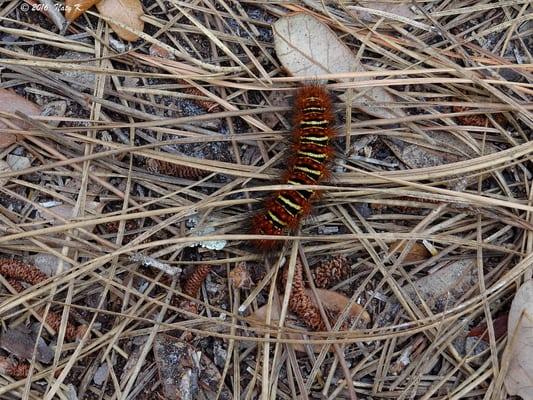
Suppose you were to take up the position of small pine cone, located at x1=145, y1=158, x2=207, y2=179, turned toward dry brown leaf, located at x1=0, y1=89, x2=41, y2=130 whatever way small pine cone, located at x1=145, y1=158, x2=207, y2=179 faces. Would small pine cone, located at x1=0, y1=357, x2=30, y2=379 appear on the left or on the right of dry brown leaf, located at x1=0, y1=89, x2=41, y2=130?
left
